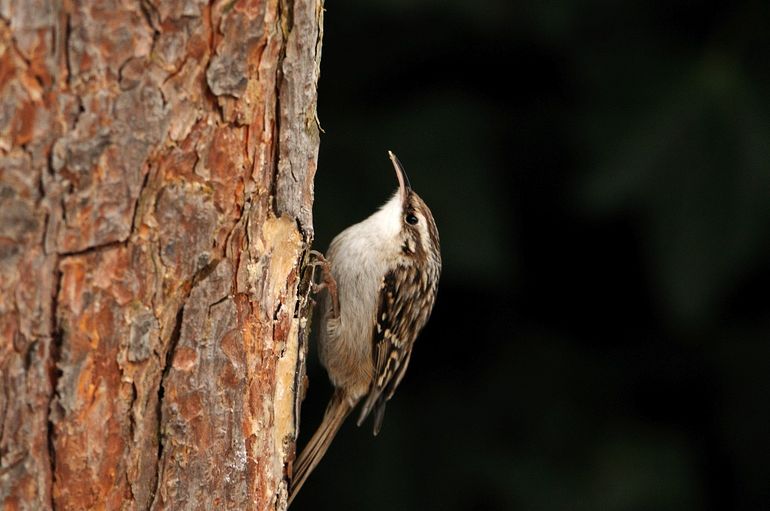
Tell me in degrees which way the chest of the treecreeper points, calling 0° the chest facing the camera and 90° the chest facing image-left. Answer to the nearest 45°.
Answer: approximately 90°
